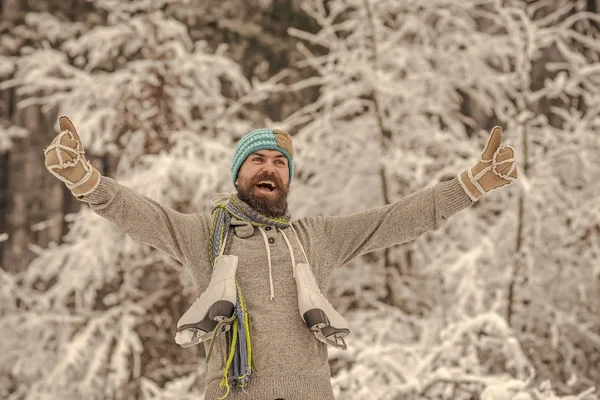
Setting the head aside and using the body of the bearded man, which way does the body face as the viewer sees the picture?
toward the camera

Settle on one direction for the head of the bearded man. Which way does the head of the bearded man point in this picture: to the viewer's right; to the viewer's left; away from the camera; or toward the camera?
toward the camera

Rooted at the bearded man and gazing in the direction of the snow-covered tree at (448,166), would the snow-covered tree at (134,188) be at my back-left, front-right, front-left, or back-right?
front-left

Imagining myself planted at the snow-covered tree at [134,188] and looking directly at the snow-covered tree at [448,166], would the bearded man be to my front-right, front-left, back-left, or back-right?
front-right

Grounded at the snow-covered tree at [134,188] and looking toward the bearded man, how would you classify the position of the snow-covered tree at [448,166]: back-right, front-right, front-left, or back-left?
front-left

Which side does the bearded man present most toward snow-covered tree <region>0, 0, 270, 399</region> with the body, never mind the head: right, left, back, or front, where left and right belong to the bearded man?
back

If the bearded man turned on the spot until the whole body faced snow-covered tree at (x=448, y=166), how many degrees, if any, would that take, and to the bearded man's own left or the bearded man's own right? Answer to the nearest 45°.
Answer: approximately 135° to the bearded man's own left
